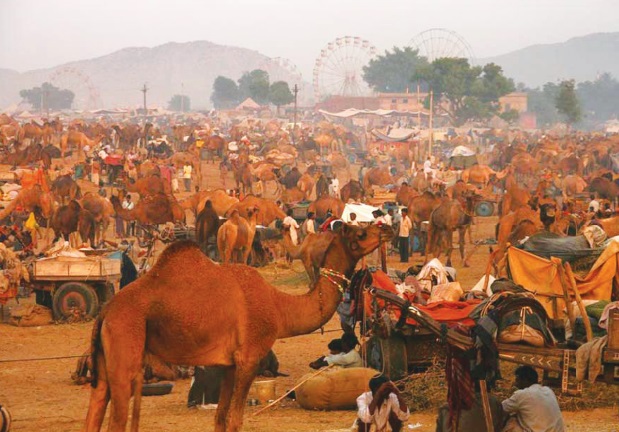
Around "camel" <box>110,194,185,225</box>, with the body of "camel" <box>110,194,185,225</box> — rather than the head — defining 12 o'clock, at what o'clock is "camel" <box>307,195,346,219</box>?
"camel" <box>307,195,346,219</box> is roughly at 6 o'clock from "camel" <box>110,194,185,225</box>.

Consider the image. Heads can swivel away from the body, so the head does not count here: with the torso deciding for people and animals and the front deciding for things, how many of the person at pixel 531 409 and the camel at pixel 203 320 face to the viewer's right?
1

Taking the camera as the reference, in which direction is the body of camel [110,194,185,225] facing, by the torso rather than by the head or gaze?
to the viewer's left

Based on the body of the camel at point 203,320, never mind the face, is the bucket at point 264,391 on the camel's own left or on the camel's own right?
on the camel's own left

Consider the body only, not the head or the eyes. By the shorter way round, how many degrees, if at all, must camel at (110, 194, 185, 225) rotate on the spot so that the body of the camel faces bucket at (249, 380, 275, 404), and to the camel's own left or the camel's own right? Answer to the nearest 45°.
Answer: approximately 90° to the camel's own left

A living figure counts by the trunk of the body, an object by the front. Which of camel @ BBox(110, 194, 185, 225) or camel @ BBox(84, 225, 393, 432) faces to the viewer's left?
camel @ BBox(110, 194, 185, 225)

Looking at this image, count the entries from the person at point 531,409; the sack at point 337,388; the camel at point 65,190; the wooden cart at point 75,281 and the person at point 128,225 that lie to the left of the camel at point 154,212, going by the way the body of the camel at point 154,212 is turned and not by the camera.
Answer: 3
